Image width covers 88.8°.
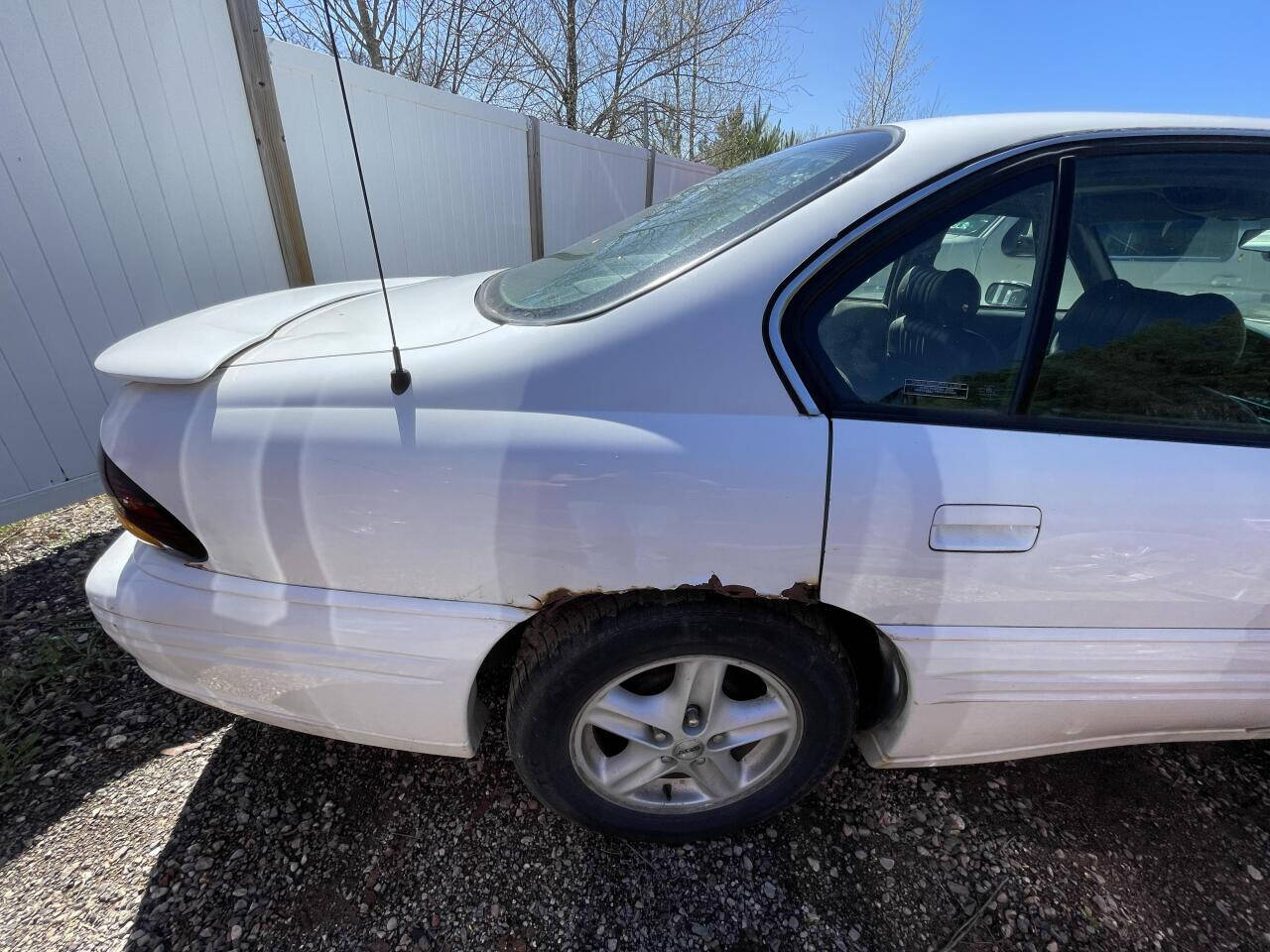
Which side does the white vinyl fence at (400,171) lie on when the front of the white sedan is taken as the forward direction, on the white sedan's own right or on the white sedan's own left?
on the white sedan's own left

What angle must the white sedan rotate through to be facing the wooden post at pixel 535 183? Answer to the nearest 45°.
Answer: approximately 90° to its left

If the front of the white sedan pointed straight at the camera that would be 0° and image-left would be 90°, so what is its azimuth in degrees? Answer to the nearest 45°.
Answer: approximately 270°

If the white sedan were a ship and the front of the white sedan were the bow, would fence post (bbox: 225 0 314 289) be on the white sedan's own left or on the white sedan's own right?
on the white sedan's own left

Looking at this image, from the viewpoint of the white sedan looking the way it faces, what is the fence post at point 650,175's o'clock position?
The fence post is roughly at 9 o'clock from the white sedan.

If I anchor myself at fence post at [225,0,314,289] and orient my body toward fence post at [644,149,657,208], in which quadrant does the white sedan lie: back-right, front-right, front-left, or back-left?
back-right

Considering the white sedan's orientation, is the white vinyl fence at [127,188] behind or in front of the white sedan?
behind
